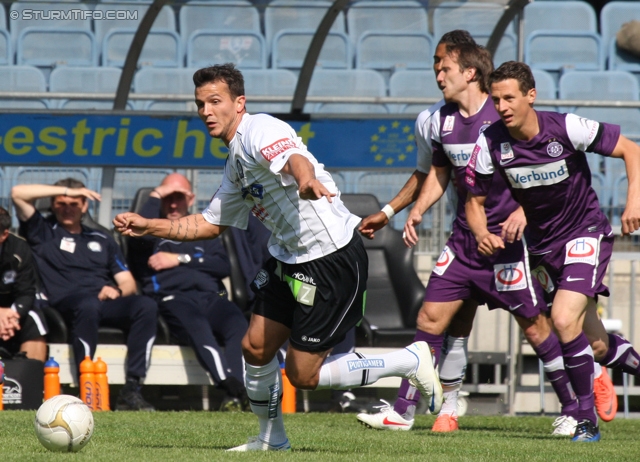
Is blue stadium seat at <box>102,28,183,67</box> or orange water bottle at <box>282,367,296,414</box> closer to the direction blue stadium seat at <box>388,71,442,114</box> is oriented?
the orange water bottle

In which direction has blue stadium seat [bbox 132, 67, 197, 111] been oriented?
toward the camera

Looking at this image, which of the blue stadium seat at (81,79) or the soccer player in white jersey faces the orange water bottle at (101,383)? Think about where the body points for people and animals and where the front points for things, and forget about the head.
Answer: the blue stadium seat

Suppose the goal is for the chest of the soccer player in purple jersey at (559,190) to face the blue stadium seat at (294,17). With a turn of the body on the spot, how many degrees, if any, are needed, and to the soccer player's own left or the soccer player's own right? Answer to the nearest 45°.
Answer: approximately 90° to the soccer player's own right

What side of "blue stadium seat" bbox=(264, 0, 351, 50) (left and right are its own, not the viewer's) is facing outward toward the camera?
front

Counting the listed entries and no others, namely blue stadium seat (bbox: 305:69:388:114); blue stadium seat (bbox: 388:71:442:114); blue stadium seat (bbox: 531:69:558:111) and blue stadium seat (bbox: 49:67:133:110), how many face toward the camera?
4

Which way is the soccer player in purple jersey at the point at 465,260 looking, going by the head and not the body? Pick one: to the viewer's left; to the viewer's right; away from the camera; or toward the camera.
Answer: to the viewer's left

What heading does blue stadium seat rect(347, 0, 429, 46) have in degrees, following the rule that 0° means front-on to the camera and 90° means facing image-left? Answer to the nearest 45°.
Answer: approximately 0°

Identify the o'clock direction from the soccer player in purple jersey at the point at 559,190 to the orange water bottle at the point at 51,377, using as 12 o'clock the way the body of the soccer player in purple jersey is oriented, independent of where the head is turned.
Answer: The orange water bottle is roughly at 2 o'clock from the soccer player in purple jersey.

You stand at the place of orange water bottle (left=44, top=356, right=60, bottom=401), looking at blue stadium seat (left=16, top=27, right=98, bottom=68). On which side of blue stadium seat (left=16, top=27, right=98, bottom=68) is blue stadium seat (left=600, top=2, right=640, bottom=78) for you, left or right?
right

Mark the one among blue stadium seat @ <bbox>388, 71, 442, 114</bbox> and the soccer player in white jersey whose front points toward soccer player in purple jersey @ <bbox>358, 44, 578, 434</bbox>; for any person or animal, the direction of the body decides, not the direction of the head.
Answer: the blue stadium seat

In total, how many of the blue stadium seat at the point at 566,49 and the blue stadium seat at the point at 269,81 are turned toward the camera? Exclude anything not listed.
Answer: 2

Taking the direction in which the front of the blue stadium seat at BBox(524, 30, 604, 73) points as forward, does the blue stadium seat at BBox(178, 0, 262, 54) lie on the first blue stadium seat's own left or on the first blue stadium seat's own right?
on the first blue stadium seat's own right

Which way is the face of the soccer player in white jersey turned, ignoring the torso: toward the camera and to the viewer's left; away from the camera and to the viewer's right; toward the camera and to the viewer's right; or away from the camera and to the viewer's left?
toward the camera and to the viewer's left

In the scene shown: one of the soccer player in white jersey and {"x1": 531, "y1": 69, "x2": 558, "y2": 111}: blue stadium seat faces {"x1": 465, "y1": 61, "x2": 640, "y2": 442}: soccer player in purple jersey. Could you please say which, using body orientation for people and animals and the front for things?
the blue stadium seat

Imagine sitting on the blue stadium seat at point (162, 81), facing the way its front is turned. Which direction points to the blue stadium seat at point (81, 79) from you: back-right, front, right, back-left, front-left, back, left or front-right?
right

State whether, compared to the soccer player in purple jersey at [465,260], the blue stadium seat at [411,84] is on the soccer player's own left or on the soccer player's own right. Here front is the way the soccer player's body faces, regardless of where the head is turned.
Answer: on the soccer player's own right

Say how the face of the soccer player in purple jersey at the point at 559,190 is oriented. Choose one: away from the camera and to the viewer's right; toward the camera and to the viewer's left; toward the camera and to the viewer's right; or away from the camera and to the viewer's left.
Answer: toward the camera and to the viewer's left

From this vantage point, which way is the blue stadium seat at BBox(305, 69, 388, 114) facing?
toward the camera
